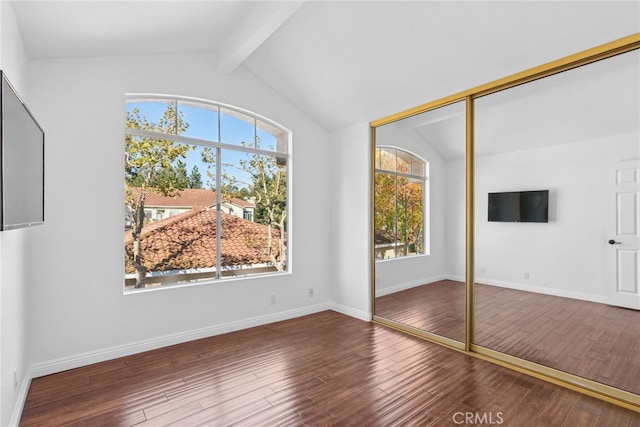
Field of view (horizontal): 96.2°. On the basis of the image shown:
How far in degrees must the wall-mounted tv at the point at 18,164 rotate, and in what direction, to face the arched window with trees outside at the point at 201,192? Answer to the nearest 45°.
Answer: approximately 45° to its left

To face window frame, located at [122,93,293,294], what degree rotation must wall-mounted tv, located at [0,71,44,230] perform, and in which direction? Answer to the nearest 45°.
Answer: approximately 45° to its left

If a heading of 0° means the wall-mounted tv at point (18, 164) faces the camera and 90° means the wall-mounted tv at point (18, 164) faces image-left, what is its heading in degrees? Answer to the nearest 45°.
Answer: approximately 270°
